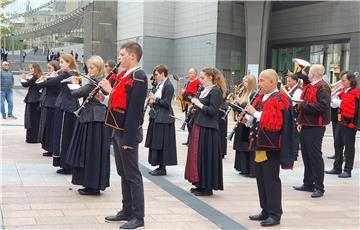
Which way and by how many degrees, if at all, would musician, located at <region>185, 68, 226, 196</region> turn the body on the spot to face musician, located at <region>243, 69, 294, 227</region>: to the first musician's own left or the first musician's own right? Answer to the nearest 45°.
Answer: approximately 135° to the first musician's own left

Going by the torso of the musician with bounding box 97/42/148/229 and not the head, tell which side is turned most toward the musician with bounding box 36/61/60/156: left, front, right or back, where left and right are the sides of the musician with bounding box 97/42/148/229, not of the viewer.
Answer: right

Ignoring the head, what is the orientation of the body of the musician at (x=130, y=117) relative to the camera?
to the viewer's left

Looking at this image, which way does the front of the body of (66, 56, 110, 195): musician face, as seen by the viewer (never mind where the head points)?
to the viewer's left

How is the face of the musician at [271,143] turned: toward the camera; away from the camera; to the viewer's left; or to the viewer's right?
to the viewer's left

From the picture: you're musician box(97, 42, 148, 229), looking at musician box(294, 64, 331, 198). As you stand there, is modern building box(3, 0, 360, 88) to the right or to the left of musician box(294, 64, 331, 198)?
left

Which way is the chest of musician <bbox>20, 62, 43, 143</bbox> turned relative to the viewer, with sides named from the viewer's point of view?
facing to the left of the viewer

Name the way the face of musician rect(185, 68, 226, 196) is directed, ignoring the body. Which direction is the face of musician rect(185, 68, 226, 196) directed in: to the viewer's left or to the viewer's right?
to the viewer's left

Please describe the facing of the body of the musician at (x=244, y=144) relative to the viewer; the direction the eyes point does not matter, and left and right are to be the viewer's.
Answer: facing to the left of the viewer

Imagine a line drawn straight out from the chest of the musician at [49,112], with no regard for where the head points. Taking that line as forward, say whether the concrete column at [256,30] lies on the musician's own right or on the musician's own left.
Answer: on the musician's own right

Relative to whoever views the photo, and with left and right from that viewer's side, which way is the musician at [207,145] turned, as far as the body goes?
facing to the left of the viewer

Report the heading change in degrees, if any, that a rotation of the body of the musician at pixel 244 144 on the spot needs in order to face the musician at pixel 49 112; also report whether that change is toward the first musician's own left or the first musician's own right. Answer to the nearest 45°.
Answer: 0° — they already face them
